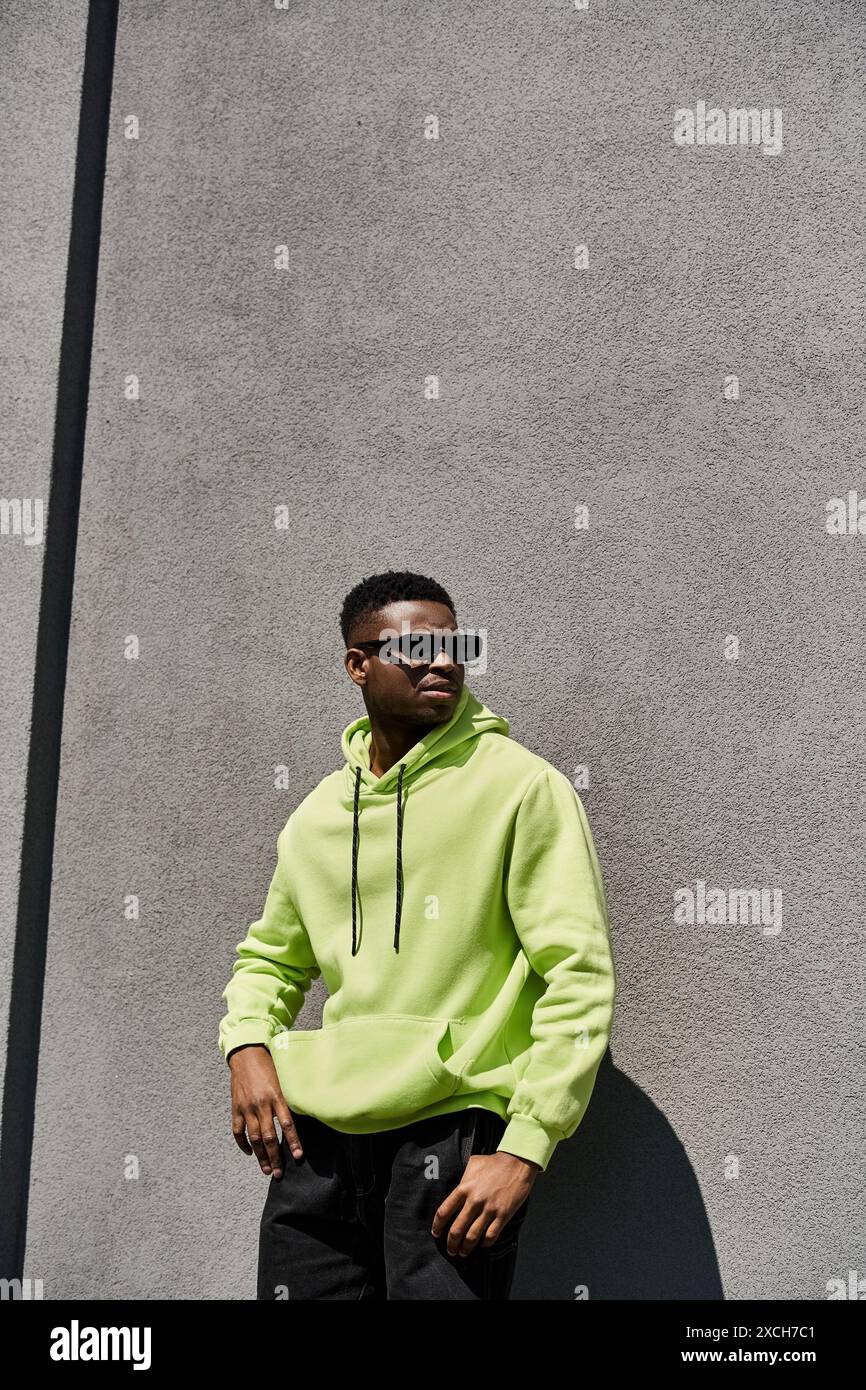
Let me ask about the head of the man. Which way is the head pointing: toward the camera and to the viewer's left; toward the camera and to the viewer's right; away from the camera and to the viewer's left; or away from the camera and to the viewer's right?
toward the camera and to the viewer's right

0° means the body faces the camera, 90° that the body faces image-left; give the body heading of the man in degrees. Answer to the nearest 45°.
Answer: approximately 45°
